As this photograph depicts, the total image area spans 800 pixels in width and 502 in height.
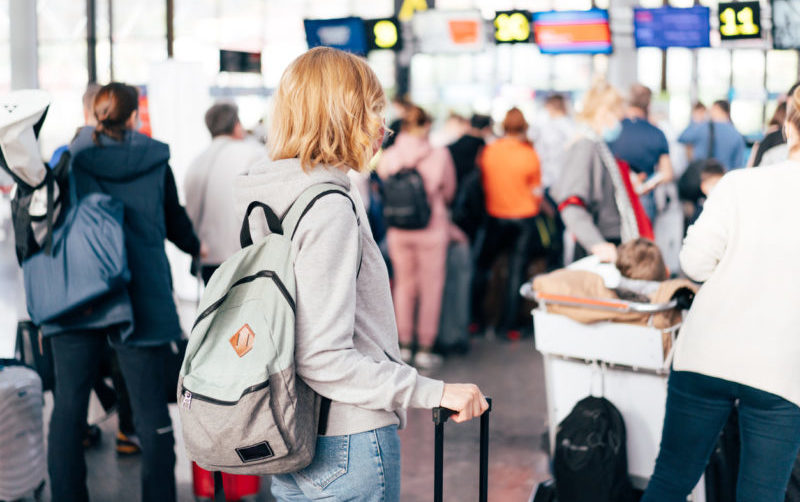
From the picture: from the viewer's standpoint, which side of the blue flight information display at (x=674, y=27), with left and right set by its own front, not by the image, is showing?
front

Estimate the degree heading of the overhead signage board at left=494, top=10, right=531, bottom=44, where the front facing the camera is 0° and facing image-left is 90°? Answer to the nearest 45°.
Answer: approximately 0°

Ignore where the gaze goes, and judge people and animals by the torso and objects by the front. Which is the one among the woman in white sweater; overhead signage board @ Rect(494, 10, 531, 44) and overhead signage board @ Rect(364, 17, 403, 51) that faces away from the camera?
the woman in white sweater

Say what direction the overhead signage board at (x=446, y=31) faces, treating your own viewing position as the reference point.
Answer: facing the viewer

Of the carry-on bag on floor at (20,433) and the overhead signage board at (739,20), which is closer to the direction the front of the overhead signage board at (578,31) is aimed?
the carry-on bag on floor

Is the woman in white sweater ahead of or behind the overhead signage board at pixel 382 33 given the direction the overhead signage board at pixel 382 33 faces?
ahead

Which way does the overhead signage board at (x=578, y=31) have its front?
toward the camera

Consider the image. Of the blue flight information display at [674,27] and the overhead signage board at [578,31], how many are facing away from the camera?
0

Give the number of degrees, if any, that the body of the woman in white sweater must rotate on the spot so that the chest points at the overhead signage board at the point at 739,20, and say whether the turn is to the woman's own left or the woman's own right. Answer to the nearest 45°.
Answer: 0° — they already face it

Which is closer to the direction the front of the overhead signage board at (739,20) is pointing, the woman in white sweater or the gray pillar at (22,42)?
the woman in white sweater

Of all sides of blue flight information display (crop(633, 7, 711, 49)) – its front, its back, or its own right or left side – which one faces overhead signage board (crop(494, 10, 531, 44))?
right

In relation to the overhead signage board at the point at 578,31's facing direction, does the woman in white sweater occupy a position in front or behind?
in front

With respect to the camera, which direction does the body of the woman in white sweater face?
away from the camera
